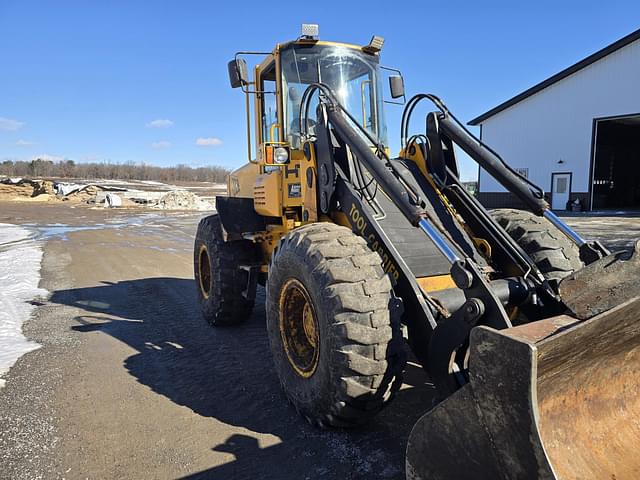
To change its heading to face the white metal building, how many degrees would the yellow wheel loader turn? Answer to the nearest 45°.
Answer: approximately 135° to its left

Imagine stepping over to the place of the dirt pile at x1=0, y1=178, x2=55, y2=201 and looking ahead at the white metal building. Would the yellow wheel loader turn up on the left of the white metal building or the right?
right

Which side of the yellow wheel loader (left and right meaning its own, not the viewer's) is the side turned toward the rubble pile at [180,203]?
back

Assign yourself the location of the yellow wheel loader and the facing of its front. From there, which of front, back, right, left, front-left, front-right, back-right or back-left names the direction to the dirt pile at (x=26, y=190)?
back

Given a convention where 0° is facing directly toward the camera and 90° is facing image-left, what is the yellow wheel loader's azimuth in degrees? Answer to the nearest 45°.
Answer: approximately 315°
